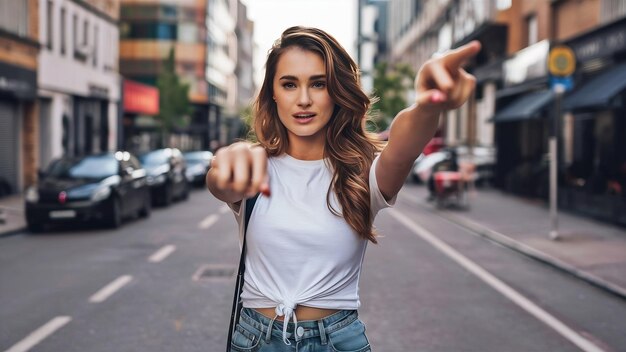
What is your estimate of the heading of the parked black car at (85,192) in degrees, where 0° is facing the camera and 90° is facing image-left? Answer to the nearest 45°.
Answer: approximately 45°

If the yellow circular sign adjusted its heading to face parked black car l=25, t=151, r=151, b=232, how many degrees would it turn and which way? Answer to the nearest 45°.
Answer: approximately 90° to its right

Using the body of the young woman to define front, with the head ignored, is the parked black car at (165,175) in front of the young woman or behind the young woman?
behind

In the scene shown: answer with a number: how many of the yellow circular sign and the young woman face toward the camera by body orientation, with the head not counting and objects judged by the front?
2

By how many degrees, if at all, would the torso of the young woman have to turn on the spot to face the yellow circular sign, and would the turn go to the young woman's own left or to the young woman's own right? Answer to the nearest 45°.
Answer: approximately 180°

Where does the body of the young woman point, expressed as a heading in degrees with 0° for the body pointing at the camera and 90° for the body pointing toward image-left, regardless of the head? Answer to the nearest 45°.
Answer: approximately 0°

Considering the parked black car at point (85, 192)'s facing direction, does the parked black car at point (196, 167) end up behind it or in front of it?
behind
